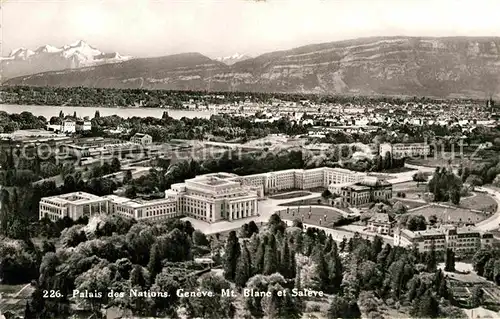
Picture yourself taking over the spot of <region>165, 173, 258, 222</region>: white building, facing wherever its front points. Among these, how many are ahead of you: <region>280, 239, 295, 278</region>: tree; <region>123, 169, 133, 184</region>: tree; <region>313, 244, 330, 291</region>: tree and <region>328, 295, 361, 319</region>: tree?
3

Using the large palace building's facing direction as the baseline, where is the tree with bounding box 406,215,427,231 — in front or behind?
in front

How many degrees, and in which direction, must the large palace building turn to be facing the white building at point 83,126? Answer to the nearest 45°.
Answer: approximately 180°

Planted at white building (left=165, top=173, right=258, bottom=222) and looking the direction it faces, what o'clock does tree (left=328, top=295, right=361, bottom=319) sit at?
The tree is roughly at 12 o'clock from the white building.

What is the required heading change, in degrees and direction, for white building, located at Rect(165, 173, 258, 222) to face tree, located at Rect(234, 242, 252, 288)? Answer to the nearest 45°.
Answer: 0° — it already faces it

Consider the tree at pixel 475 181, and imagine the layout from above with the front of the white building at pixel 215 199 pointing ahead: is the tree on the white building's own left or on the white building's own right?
on the white building's own left

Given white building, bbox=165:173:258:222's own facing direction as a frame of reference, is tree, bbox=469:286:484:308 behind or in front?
in front

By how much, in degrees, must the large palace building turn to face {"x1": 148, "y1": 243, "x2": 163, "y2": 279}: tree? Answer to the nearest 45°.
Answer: approximately 90° to its right

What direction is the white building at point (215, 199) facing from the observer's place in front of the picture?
facing the viewer and to the right of the viewer

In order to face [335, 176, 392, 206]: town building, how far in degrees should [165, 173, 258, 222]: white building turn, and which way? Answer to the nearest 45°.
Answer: approximately 45° to its left
